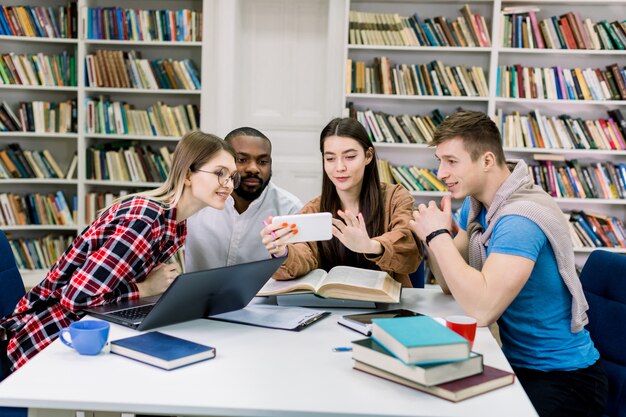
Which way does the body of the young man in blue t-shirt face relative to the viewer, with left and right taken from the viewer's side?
facing to the left of the viewer

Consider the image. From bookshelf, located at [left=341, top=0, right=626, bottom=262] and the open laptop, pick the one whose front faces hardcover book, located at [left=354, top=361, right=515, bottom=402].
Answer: the bookshelf

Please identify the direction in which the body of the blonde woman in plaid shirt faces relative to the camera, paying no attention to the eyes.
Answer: to the viewer's right

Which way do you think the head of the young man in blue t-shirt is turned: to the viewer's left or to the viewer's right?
to the viewer's left

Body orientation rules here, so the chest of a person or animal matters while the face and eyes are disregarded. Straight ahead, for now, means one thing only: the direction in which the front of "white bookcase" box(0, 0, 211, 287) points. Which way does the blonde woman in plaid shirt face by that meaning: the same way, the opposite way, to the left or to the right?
to the left

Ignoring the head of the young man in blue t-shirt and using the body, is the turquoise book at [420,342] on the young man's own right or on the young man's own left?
on the young man's own left

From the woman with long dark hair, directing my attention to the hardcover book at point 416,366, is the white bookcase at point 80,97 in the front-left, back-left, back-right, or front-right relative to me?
back-right

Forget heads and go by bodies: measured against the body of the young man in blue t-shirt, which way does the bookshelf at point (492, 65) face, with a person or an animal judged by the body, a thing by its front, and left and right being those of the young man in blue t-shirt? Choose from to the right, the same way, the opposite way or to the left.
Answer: to the left

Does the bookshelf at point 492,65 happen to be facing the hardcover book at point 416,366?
yes

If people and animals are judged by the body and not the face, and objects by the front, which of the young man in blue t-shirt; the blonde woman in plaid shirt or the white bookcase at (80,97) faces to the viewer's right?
the blonde woman in plaid shirt
